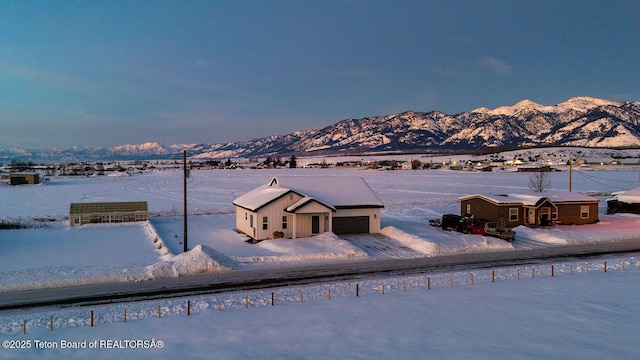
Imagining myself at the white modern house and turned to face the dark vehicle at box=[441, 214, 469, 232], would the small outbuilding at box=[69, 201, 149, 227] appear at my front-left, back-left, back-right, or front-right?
back-left

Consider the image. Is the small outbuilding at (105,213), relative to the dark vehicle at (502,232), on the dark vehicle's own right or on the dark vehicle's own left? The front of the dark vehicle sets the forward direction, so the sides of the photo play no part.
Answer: on the dark vehicle's own right

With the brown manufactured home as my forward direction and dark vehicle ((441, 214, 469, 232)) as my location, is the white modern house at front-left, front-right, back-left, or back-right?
back-left
